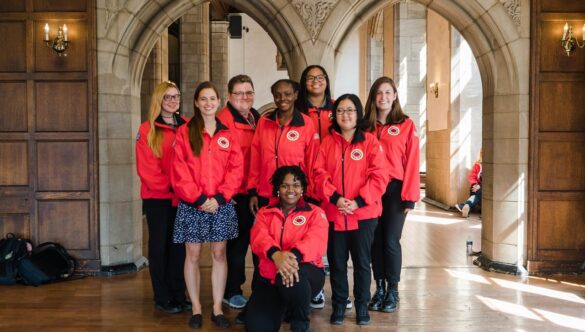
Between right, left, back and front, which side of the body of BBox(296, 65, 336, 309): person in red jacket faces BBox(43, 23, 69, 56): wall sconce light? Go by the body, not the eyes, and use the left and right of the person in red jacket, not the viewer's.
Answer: right

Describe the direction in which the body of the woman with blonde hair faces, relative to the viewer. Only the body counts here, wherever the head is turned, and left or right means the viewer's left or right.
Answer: facing the viewer and to the right of the viewer

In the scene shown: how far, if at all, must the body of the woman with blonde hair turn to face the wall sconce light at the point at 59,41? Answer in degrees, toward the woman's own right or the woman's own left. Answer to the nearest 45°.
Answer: approximately 180°

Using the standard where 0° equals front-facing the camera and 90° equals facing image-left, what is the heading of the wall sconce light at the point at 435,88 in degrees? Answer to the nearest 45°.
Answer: approximately 45°

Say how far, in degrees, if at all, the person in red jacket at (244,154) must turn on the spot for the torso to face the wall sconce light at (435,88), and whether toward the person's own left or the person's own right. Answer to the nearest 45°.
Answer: approximately 90° to the person's own left

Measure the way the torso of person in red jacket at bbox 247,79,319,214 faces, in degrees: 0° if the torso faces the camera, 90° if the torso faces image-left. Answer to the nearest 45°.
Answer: approximately 0°

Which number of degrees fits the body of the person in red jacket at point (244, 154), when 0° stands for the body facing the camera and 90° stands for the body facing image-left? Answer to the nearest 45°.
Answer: approximately 315°

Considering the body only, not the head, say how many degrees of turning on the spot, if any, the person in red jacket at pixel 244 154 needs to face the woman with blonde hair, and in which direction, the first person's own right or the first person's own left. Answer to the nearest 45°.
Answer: approximately 135° to the first person's own right
